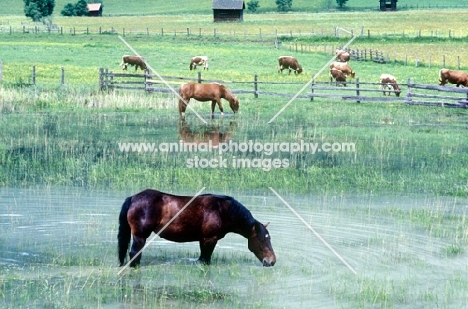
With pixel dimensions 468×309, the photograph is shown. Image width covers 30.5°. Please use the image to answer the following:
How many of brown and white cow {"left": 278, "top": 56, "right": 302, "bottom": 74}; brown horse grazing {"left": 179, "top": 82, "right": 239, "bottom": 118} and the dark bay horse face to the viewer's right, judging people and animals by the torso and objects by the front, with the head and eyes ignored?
3

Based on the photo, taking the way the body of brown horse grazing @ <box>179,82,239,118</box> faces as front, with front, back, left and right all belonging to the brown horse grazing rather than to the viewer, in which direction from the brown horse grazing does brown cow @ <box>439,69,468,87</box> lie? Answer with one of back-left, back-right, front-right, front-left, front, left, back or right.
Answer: front-left

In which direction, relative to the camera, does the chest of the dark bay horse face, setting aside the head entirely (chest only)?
to the viewer's right

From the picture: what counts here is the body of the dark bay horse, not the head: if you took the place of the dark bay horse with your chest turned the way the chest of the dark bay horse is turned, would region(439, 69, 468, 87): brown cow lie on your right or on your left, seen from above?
on your left

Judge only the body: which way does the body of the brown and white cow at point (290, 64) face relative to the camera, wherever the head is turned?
to the viewer's right

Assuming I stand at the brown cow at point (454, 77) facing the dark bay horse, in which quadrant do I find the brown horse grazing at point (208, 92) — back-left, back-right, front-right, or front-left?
front-right

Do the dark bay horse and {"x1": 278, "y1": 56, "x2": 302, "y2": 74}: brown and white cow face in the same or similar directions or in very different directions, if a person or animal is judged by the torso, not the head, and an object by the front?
same or similar directions

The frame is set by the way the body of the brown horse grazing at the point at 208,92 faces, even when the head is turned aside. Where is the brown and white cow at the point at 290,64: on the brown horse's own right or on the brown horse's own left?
on the brown horse's own left

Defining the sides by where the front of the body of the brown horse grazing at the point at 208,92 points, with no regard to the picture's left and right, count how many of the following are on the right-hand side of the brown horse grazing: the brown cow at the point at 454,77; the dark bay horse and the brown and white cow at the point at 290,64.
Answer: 1

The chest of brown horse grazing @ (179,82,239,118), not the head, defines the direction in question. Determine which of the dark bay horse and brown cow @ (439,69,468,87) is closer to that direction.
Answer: the brown cow

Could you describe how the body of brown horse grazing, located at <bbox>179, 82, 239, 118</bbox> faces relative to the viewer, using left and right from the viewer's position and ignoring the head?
facing to the right of the viewer
